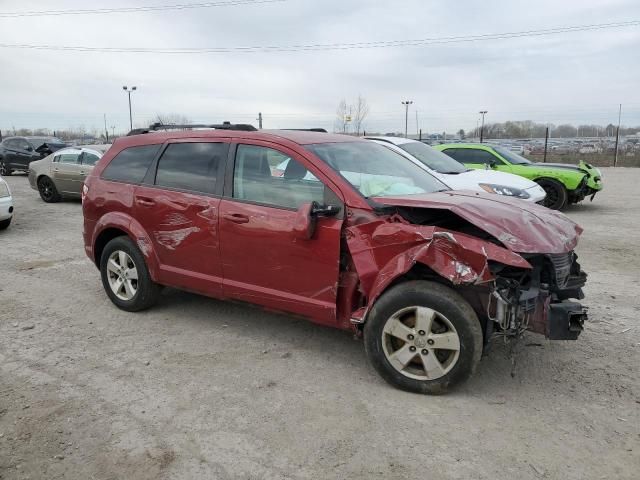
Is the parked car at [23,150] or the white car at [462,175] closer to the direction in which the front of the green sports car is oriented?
the white car

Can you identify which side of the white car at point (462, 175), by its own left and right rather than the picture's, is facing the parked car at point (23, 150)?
back

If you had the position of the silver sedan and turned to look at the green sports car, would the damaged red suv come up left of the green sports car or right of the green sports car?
right

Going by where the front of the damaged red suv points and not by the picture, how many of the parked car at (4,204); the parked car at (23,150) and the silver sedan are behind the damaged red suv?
3

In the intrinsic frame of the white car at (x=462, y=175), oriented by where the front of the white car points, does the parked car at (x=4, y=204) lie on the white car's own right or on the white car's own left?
on the white car's own right

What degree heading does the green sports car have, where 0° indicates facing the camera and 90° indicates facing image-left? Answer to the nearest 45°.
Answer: approximately 315°

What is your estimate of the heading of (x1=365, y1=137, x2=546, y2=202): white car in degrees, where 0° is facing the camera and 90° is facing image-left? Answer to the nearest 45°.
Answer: approximately 315°

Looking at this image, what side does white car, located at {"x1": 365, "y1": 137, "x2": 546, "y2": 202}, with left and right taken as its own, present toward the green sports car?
left
